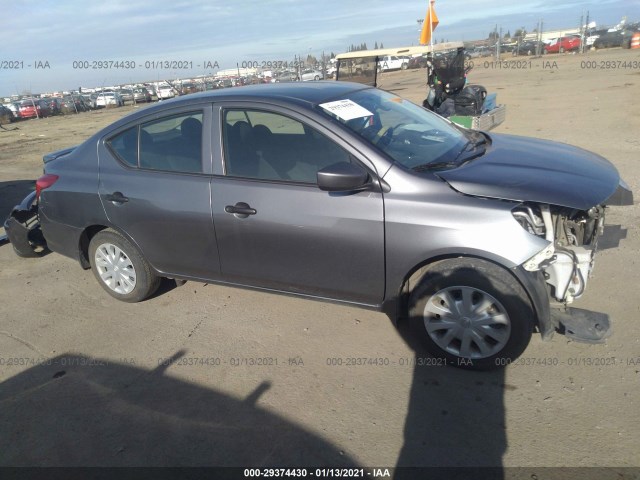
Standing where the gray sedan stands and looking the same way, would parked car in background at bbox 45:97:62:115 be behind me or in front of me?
behind

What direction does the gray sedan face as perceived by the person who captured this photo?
facing the viewer and to the right of the viewer

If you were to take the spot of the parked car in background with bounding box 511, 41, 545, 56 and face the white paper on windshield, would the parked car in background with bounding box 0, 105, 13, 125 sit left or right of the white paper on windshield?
right

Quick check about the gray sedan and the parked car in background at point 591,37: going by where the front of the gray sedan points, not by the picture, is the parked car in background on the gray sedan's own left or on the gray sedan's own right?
on the gray sedan's own left

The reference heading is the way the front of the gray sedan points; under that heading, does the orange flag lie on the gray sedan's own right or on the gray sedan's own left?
on the gray sedan's own left

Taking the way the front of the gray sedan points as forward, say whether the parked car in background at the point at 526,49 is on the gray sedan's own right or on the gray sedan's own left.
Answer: on the gray sedan's own left

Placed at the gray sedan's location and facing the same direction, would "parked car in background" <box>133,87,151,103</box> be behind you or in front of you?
behind

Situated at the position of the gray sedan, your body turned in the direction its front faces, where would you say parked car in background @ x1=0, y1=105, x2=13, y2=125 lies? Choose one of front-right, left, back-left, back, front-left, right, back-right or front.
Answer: back

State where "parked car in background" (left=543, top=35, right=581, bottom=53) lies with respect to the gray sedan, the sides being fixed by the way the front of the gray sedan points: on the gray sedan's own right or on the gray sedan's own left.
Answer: on the gray sedan's own left
